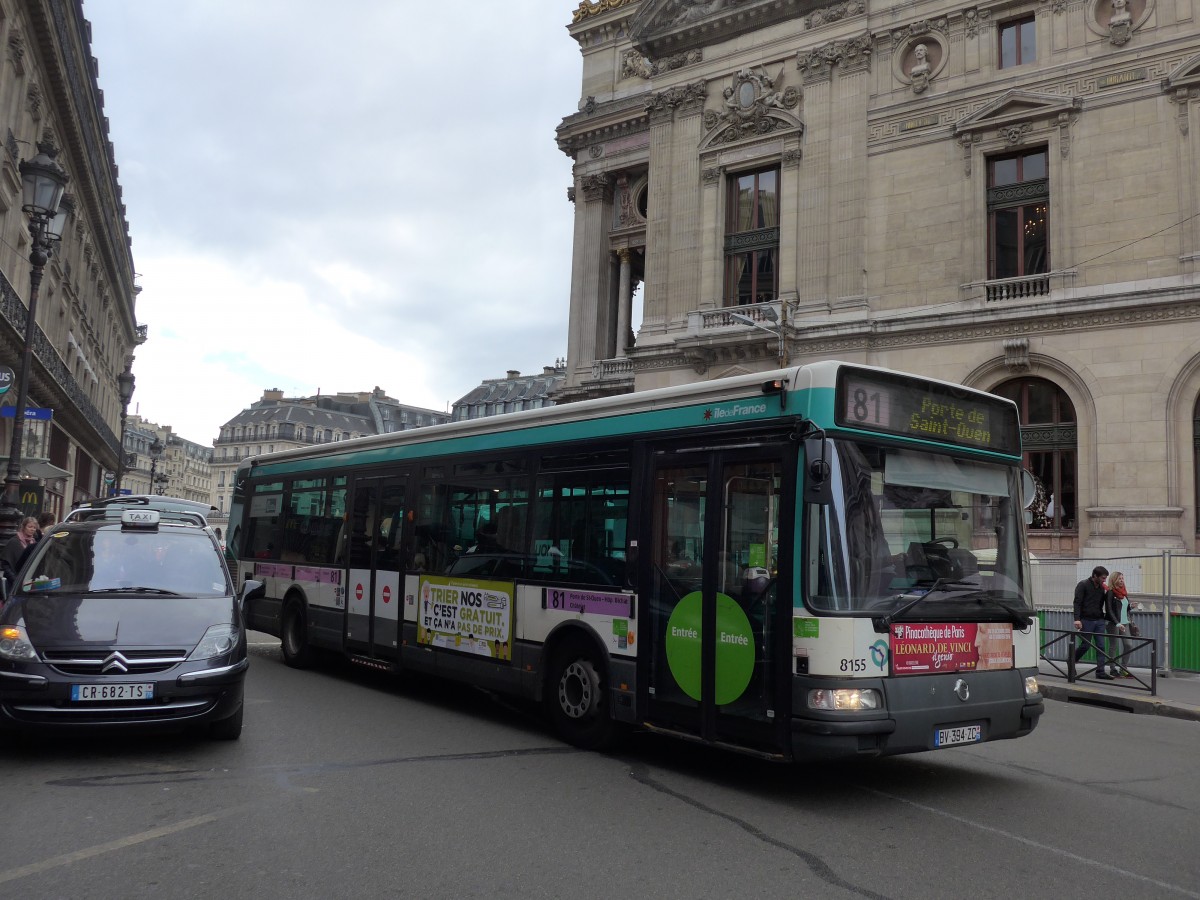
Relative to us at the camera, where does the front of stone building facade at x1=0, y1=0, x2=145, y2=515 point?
facing to the right of the viewer

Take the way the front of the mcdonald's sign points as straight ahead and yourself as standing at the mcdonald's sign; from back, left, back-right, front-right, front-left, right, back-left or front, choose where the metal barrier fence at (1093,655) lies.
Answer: front-left

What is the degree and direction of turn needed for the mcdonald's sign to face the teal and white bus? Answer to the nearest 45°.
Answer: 0° — it already faces it

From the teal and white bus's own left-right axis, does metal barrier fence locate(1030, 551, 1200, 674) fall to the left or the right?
on its left

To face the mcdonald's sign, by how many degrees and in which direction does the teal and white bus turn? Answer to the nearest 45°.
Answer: approximately 180°
